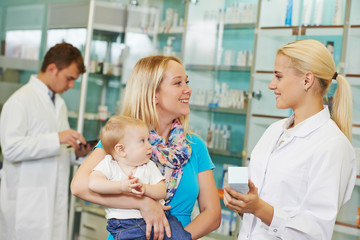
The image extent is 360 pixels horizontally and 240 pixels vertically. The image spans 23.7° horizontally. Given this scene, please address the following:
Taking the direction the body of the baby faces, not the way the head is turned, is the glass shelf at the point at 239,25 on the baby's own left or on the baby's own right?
on the baby's own left

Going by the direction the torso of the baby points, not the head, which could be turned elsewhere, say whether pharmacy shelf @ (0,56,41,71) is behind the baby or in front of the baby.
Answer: behind

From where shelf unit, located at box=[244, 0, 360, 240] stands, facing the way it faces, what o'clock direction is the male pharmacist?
The male pharmacist is roughly at 2 o'clock from the shelf unit.

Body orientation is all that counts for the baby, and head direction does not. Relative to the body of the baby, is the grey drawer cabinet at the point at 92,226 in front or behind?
behind

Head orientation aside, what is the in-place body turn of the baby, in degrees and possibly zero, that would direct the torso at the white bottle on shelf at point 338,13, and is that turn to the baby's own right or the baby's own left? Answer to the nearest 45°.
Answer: approximately 90° to the baby's own left

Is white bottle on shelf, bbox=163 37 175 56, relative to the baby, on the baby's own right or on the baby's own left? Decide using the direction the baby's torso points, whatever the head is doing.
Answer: on the baby's own left

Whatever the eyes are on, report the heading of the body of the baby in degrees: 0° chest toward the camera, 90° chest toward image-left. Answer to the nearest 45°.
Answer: approximately 315°

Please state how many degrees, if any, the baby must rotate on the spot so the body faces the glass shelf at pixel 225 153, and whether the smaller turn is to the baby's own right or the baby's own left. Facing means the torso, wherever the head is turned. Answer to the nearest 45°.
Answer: approximately 135° to the baby's own left
